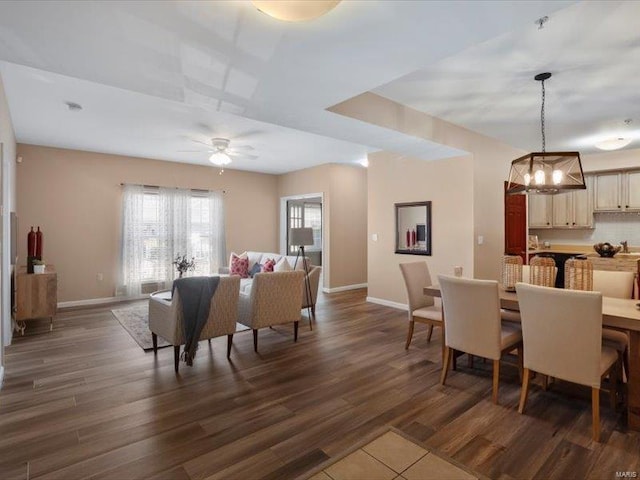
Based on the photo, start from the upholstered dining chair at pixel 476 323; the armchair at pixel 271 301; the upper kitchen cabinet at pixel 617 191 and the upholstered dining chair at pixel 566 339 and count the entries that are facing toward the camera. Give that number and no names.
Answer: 1

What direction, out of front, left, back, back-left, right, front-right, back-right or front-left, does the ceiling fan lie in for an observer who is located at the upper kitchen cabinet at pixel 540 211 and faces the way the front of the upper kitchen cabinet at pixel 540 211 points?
front-right

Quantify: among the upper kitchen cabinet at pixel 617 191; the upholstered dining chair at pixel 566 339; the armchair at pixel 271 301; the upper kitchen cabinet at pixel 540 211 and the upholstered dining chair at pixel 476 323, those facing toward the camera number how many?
2

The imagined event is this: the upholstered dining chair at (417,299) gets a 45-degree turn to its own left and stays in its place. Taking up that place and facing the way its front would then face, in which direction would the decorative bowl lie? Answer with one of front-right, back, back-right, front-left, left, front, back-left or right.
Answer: front-left

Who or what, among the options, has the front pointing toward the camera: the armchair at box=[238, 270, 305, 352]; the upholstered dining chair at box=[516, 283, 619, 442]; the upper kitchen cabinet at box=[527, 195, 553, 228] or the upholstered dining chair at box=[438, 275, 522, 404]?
the upper kitchen cabinet

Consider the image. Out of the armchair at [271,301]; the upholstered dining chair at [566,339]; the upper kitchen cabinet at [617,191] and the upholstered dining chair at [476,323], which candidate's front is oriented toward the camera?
the upper kitchen cabinet

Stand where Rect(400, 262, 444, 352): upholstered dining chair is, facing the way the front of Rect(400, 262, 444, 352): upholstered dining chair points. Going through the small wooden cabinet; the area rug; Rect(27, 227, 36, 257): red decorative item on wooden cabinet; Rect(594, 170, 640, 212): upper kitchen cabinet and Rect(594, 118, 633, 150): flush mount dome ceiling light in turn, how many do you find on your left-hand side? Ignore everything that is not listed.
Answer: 2

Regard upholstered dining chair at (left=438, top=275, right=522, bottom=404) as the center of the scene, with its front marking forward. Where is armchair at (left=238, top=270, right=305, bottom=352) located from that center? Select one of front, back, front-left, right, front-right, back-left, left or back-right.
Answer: back-left

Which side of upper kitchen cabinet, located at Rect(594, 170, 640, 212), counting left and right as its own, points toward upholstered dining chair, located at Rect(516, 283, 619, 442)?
front

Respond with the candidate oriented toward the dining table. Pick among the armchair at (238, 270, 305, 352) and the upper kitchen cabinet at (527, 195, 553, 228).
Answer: the upper kitchen cabinet

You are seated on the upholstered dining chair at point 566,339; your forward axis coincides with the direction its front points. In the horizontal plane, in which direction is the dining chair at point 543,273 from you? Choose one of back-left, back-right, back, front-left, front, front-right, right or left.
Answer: front-left

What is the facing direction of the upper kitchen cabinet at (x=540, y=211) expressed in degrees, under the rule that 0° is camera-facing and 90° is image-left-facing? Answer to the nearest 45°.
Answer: approximately 0°

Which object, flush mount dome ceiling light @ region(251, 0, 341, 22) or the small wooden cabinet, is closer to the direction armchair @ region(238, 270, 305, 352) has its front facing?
the small wooden cabinet

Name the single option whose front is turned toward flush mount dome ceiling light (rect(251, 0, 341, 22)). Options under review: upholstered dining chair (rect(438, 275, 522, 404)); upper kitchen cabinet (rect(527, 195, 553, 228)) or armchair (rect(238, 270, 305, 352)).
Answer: the upper kitchen cabinet

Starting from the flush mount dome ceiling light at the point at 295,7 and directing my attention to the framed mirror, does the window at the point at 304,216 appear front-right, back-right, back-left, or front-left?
front-left

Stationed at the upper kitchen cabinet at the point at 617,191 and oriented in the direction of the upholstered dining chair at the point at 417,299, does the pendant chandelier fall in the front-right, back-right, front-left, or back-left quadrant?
front-left

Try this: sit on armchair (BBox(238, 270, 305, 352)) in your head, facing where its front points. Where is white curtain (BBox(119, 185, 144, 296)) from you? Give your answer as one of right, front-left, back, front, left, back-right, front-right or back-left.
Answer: front

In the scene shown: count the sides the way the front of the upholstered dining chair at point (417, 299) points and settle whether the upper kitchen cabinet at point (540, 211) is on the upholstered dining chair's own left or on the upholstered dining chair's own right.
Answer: on the upholstered dining chair's own left

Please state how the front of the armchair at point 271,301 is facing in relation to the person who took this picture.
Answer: facing away from the viewer and to the left of the viewer

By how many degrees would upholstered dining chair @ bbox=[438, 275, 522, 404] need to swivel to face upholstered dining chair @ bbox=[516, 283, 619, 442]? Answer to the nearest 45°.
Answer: approximately 90° to its right

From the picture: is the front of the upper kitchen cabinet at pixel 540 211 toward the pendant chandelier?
yes

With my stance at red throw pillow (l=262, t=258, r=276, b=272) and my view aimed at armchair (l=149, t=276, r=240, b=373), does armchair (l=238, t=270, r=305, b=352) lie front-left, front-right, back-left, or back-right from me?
front-left
